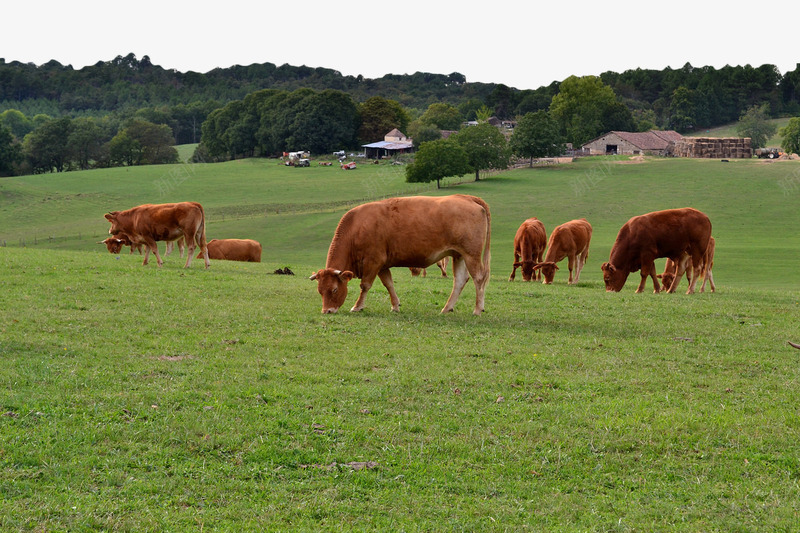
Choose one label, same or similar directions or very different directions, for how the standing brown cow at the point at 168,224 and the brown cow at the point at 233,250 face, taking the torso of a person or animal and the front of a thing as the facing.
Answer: same or similar directions

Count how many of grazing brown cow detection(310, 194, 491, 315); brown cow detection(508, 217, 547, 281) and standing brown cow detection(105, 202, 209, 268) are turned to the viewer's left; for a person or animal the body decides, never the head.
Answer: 2

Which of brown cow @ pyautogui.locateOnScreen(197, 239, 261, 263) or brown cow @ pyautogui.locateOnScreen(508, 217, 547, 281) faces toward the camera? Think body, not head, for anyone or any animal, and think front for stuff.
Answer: brown cow @ pyautogui.locateOnScreen(508, 217, 547, 281)

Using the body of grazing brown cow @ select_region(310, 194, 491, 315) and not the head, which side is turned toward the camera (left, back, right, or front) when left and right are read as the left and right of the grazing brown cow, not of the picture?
left

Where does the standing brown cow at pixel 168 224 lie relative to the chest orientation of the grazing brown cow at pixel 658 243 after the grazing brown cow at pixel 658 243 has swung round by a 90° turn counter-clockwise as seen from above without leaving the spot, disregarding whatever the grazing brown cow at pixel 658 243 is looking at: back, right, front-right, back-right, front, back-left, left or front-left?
right

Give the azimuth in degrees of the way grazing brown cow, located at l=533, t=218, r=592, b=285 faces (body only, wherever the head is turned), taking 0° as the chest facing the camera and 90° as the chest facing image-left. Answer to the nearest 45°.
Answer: approximately 45°

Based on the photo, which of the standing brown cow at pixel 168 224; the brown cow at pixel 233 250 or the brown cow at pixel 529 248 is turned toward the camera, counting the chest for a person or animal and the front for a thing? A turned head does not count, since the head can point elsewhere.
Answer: the brown cow at pixel 529 248

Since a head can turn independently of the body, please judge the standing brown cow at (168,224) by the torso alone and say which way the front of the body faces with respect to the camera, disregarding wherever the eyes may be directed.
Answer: to the viewer's left

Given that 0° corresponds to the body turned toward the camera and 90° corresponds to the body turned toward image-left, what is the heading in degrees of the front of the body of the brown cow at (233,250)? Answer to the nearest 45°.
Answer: approximately 90°

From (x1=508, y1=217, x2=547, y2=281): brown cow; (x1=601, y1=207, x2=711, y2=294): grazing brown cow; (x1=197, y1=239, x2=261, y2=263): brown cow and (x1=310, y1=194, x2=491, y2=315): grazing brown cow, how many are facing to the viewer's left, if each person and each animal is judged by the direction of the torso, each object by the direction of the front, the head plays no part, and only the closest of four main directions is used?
3

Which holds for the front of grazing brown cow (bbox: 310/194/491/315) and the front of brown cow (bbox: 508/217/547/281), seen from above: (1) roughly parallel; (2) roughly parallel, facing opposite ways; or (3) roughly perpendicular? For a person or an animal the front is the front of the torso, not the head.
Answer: roughly perpendicular

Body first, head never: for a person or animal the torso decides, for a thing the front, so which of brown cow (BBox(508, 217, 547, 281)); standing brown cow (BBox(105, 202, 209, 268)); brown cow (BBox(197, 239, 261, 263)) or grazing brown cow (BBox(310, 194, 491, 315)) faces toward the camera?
brown cow (BBox(508, 217, 547, 281))

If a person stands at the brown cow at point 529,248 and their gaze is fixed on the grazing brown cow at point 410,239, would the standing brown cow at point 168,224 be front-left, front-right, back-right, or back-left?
front-right

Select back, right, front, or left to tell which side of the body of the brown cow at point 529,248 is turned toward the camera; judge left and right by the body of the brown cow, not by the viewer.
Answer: front

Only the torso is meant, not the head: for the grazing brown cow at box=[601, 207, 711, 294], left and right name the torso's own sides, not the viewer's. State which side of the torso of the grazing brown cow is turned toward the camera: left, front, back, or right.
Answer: left
